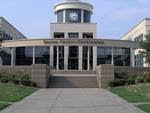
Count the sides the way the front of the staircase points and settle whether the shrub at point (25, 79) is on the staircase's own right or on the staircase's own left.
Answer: on the staircase's own right

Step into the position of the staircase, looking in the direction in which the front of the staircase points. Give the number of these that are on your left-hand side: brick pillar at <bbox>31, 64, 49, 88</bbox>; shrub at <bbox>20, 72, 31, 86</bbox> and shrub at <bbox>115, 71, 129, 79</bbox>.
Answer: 1

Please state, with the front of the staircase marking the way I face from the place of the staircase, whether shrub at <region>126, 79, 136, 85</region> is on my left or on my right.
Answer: on my left

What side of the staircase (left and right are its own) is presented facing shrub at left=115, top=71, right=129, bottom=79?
left

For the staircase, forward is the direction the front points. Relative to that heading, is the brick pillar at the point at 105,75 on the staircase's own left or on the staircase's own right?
on the staircase's own left

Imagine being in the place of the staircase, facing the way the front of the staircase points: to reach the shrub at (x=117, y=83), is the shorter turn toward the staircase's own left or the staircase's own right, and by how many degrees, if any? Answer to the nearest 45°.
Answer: approximately 45° to the staircase's own left

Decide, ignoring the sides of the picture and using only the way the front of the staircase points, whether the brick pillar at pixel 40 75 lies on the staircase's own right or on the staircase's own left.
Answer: on the staircase's own right
